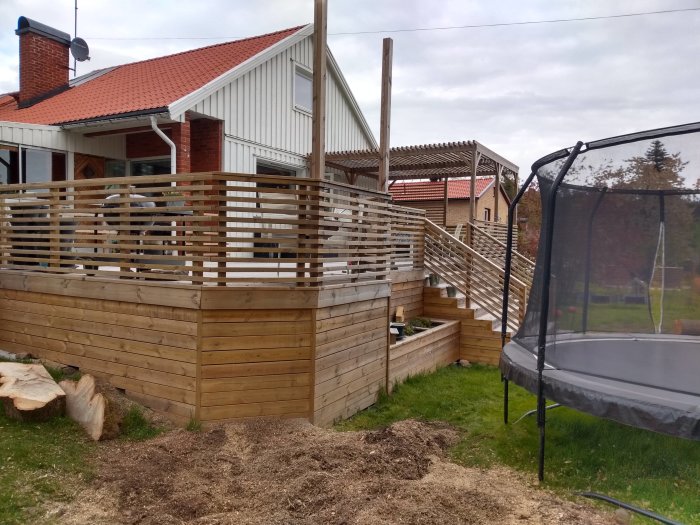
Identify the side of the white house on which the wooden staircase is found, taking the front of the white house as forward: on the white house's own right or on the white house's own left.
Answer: on the white house's own left

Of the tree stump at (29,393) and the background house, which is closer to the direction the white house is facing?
the tree stump

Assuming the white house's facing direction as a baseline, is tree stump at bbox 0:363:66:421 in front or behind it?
in front

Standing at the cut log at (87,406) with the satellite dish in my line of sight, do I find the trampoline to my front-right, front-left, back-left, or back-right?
back-right

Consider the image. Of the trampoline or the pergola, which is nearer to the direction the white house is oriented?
the trampoline

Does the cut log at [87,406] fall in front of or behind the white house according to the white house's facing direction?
in front
